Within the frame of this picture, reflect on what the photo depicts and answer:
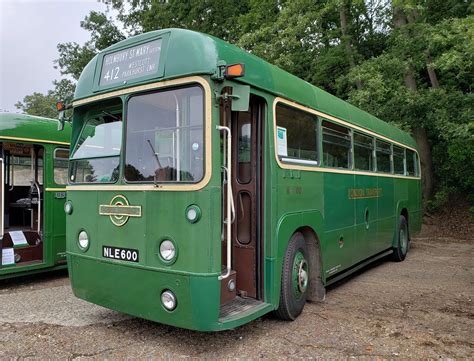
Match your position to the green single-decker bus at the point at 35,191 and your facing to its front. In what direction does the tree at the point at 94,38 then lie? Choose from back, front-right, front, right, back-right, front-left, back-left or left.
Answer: back-right

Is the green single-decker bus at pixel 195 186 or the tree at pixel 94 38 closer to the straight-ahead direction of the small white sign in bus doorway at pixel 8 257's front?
the green single-decker bus

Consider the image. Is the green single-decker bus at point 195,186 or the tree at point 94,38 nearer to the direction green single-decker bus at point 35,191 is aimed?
the green single-decker bus

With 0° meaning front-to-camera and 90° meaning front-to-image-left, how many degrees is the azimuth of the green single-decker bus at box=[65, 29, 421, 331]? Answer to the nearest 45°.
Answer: approximately 45°

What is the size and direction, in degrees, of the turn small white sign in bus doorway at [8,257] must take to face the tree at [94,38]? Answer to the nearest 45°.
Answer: approximately 180°

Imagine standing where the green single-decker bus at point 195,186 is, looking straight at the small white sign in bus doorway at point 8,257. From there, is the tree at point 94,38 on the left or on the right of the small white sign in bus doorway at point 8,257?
right

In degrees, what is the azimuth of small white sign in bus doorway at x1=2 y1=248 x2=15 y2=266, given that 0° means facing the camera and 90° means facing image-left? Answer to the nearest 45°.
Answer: approximately 0°

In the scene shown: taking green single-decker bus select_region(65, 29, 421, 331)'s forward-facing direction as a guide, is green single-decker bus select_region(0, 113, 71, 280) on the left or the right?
on its right

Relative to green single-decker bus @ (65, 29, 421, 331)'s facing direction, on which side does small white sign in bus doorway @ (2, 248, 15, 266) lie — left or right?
on its right
